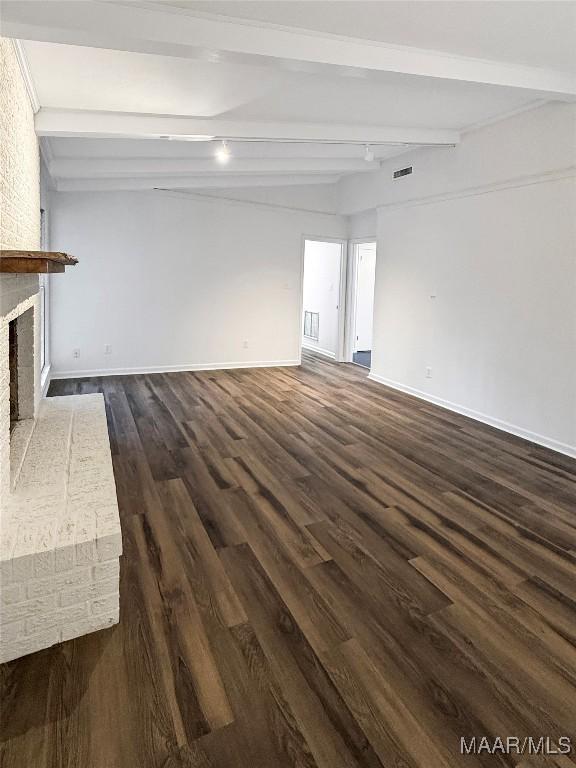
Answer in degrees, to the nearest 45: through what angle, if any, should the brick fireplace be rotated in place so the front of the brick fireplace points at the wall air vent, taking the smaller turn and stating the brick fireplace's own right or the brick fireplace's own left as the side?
approximately 45° to the brick fireplace's own left

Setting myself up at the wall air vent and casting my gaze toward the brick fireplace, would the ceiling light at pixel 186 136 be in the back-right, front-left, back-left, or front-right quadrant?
front-right

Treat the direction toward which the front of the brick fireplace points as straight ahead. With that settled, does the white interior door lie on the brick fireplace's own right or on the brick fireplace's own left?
on the brick fireplace's own left

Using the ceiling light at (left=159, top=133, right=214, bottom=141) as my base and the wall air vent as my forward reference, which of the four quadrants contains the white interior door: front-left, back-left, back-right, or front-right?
front-left

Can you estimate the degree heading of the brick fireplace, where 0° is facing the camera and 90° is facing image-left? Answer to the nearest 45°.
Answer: approximately 270°
